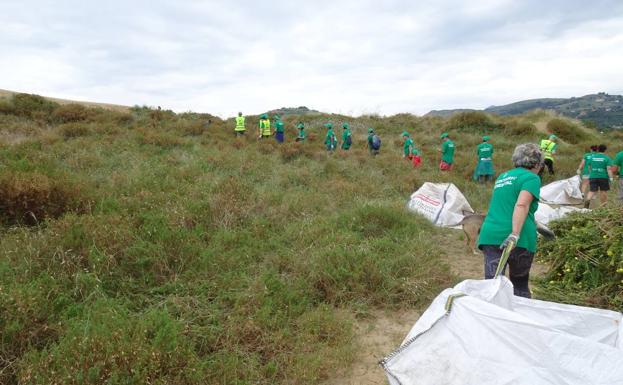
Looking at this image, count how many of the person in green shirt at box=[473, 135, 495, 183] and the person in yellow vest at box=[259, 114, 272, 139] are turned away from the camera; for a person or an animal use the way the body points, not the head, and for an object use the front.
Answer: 2

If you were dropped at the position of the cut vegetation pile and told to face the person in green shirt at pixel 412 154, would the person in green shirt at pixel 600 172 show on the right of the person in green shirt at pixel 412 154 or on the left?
right

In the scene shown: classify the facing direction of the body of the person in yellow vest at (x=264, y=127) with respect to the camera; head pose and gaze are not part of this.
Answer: away from the camera

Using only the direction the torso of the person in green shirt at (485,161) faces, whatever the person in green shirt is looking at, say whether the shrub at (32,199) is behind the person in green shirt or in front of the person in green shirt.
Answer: behind

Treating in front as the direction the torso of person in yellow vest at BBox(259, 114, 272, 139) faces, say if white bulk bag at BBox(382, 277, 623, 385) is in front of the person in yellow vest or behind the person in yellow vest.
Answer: behind

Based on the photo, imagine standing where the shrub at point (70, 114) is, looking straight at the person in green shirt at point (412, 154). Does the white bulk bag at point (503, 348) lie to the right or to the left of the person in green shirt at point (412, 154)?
right

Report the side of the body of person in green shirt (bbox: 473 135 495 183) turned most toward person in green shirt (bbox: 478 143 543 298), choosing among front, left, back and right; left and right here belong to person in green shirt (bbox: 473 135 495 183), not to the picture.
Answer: back

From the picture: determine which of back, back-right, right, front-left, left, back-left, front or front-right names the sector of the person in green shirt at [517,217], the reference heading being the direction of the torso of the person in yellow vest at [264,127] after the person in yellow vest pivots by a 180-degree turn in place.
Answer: front

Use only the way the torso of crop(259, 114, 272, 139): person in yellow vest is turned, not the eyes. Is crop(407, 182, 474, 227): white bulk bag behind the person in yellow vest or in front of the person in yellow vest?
behind

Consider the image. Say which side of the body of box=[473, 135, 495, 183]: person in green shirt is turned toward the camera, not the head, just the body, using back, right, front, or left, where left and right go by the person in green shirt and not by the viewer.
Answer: back

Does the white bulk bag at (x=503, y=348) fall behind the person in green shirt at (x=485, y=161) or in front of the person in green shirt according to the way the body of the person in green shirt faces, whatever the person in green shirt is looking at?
behind

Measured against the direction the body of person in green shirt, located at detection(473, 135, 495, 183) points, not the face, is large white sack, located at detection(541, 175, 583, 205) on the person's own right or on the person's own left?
on the person's own right
